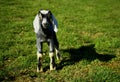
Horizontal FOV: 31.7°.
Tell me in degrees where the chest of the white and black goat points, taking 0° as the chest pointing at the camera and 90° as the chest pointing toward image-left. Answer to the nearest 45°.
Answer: approximately 0°
